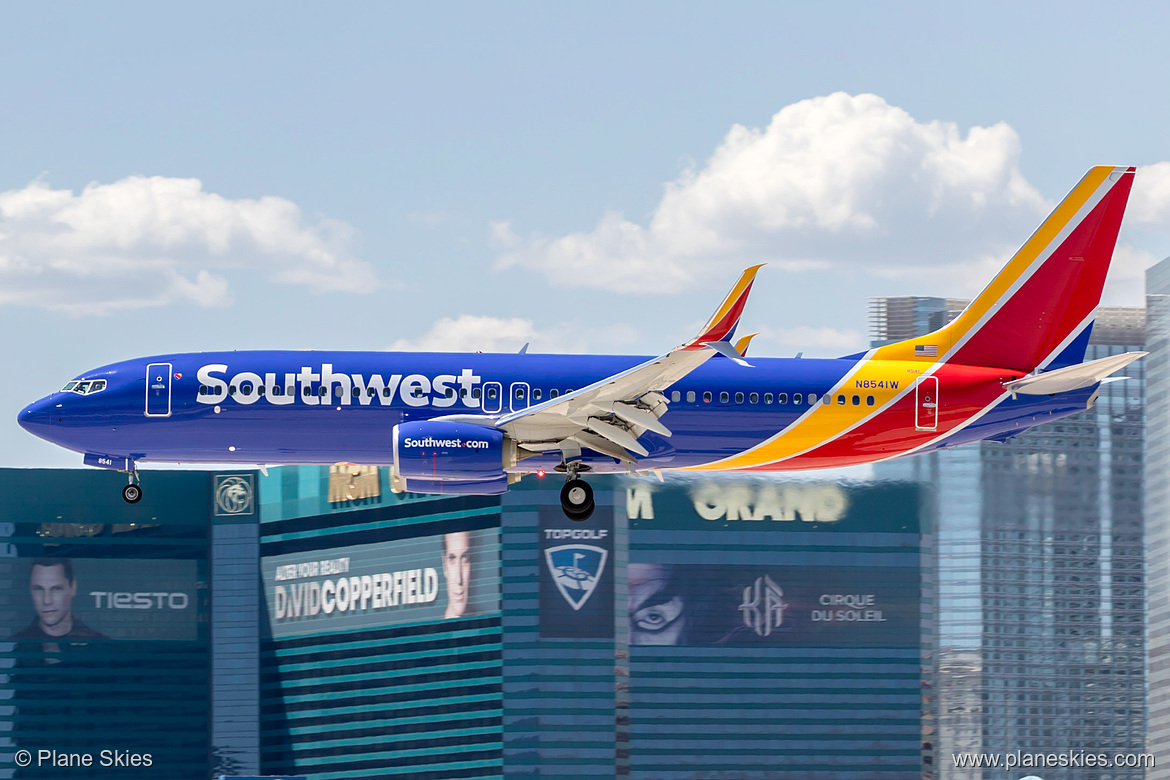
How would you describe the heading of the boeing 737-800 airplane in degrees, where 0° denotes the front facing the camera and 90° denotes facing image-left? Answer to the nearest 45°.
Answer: approximately 90°
